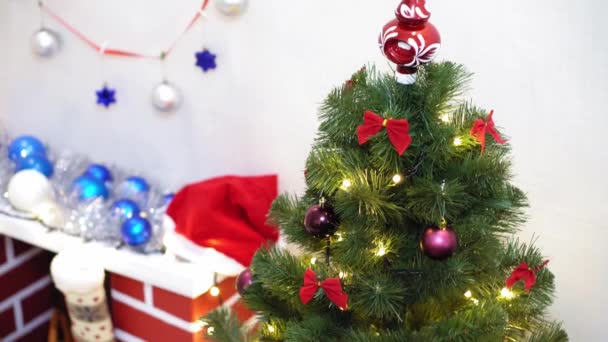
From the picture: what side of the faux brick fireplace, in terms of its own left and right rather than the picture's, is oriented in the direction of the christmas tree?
left

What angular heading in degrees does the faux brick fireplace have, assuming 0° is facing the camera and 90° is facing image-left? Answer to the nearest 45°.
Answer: approximately 45°
